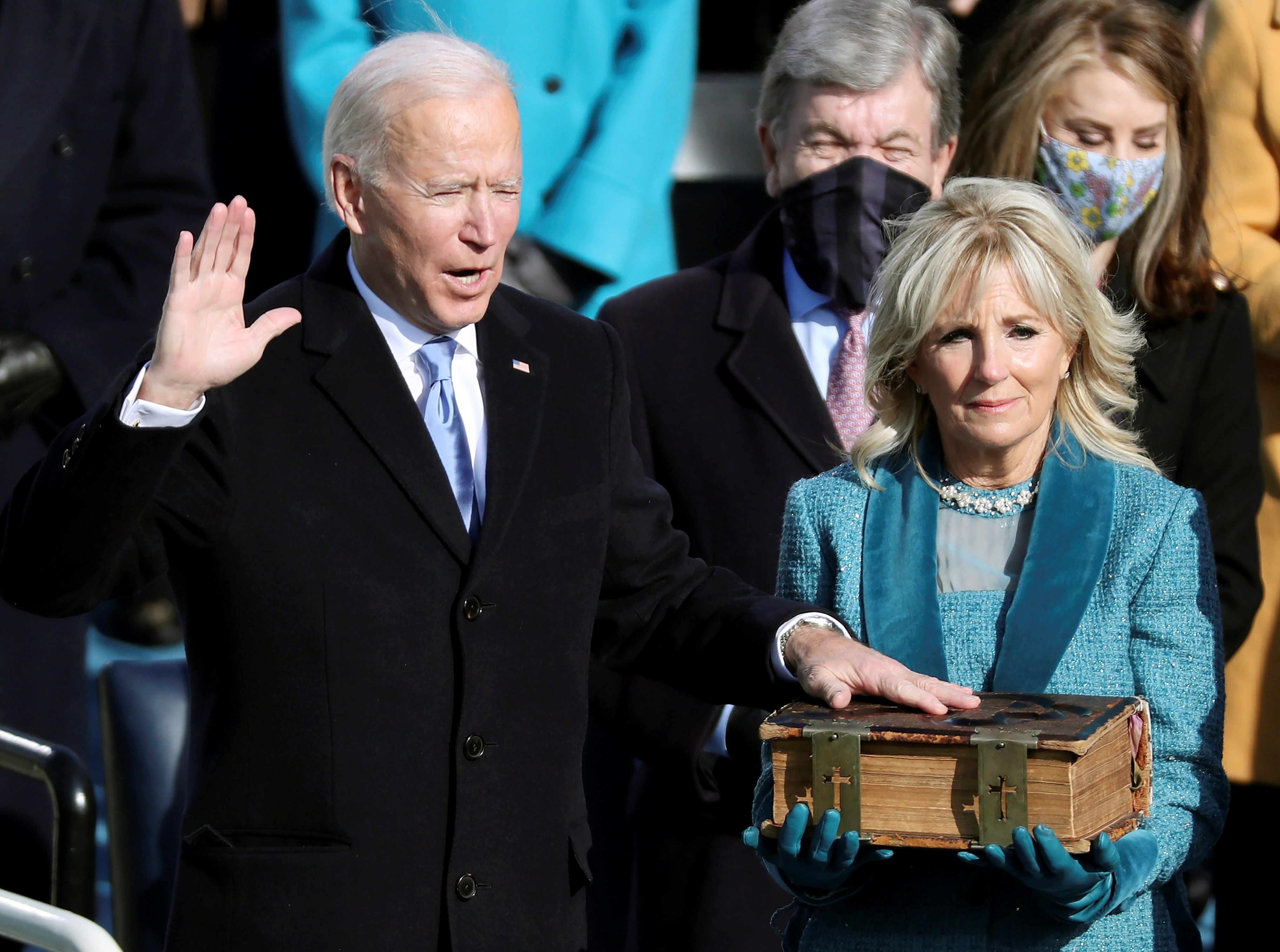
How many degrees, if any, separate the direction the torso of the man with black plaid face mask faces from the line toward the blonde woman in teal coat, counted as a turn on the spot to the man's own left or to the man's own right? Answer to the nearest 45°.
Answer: approximately 45° to the man's own left

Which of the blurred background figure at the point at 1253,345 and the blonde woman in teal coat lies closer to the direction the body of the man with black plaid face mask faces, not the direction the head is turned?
the blonde woman in teal coat

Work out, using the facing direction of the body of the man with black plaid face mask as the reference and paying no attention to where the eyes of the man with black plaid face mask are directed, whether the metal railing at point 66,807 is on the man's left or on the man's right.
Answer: on the man's right

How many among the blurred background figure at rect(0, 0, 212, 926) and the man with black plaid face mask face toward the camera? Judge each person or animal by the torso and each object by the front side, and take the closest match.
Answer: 2

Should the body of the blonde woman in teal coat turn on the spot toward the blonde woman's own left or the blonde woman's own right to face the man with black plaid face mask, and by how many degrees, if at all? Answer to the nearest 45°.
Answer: approximately 135° to the blonde woman's own right

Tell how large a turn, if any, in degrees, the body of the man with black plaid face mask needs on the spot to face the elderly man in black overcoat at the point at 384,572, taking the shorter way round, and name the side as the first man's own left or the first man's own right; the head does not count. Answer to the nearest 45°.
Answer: approximately 45° to the first man's own right

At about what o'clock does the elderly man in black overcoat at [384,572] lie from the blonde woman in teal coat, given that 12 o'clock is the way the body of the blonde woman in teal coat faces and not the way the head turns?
The elderly man in black overcoat is roughly at 2 o'clock from the blonde woman in teal coat.

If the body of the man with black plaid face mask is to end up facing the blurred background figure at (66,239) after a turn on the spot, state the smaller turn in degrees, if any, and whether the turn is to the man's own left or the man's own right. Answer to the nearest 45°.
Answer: approximately 90° to the man's own right

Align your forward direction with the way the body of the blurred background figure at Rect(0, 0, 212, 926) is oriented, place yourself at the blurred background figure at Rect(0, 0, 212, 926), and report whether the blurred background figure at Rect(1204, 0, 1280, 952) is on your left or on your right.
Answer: on your left
